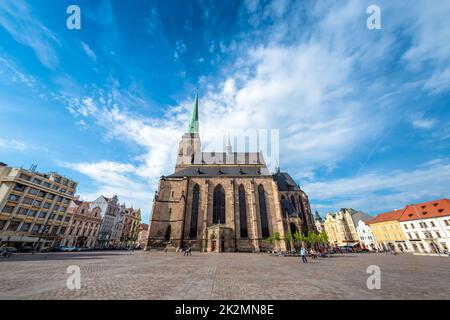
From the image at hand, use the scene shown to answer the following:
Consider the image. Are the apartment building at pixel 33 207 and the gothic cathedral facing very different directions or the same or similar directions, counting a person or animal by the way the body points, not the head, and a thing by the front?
very different directions

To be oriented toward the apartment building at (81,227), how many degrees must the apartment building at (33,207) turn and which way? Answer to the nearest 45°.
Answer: approximately 90° to its left

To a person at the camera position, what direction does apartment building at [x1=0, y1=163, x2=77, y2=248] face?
facing the viewer and to the right of the viewer

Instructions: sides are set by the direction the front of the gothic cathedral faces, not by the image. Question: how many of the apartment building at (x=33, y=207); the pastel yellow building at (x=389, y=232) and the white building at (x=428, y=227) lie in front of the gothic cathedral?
1

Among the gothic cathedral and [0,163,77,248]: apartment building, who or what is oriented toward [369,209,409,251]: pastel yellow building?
the apartment building

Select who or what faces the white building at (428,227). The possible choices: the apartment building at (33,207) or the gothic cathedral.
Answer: the apartment building

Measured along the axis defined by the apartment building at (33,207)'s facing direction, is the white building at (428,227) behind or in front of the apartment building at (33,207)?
in front

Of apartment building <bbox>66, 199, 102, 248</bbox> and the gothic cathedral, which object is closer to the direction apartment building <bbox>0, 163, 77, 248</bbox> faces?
the gothic cathedral

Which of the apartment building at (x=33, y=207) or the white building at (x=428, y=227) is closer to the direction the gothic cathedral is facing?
the apartment building

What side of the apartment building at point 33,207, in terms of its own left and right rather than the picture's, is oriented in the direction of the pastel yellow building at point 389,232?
front

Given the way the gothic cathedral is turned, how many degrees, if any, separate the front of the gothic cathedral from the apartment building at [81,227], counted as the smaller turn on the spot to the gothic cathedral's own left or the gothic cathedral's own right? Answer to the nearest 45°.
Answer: approximately 90° to the gothic cathedral's own right
